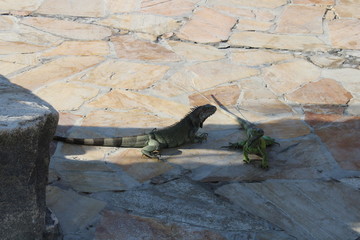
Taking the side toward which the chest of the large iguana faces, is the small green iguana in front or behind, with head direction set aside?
in front

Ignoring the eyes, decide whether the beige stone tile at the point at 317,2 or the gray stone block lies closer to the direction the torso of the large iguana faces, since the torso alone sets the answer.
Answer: the beige stone tile

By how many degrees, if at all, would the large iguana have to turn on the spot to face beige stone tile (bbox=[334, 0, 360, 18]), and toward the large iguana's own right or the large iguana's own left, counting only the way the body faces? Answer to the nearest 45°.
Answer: approximately 45° to the large iguana's own left

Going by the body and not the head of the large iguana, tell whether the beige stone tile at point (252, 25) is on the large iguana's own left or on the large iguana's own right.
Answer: on the large iguana's own left

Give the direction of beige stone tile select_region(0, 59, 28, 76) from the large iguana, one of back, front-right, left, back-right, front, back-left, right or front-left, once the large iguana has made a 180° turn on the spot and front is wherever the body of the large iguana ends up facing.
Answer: front-right

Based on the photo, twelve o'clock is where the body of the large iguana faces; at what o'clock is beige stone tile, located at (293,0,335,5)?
The beige stone tile is roughly at 10 o'clock from the large iguana.

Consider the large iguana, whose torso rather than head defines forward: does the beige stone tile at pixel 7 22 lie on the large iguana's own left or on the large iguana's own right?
on the large iguana's own left

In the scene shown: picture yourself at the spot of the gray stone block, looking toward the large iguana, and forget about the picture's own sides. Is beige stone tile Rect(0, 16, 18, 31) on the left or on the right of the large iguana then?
left

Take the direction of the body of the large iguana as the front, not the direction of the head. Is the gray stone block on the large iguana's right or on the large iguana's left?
on the large iguana's right

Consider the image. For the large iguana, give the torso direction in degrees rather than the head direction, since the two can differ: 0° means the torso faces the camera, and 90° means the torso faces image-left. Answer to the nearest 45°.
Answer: approximately 270°

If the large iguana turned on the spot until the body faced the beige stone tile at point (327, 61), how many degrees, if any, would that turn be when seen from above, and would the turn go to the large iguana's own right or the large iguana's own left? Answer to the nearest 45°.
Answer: approximately 45° to the large iguana's own left
